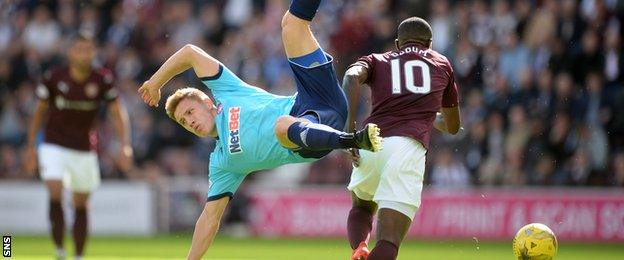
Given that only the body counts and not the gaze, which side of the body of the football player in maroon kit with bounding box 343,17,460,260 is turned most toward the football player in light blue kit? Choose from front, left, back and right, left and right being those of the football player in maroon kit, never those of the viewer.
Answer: left

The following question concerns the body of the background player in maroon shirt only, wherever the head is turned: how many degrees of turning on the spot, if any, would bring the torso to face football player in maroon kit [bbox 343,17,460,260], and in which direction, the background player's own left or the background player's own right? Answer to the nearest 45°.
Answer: approximately 45° to the background player's own left

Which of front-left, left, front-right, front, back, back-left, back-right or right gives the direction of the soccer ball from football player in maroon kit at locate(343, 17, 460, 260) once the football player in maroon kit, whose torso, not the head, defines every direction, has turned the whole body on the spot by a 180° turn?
back-left

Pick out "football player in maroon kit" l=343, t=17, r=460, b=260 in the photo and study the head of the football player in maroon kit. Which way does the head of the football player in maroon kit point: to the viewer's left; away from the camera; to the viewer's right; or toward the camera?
away from the camera

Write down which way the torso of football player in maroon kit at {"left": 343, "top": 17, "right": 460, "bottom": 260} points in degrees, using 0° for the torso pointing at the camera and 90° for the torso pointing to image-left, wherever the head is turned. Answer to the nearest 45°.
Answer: approximately 180°

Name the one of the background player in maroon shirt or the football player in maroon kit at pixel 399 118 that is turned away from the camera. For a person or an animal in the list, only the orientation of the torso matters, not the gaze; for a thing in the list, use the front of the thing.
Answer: the football player in maroon kit

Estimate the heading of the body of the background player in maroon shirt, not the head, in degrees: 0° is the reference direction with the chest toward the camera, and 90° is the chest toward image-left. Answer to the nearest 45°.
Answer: approximately 0°

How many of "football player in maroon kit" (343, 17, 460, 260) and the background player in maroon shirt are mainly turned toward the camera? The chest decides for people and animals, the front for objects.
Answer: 1
